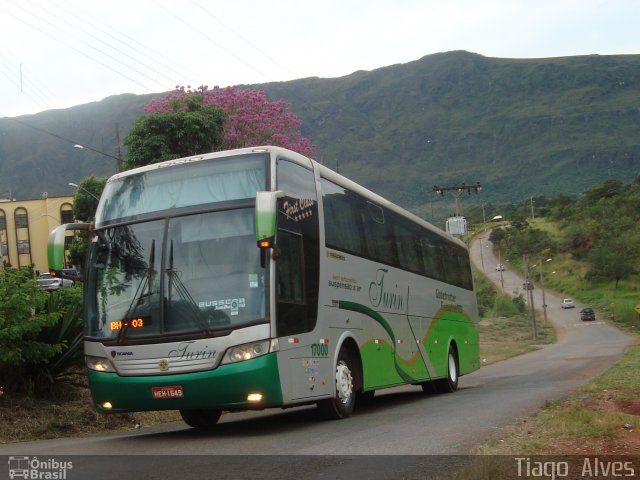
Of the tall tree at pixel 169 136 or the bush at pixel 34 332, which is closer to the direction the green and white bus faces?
the bush

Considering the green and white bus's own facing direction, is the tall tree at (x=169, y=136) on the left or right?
on its right

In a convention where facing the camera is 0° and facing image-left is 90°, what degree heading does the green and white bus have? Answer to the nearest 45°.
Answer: approximately 45°

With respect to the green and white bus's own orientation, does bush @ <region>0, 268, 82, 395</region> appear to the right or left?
on its right

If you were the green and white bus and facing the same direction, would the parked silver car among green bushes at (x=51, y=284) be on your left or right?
on your right

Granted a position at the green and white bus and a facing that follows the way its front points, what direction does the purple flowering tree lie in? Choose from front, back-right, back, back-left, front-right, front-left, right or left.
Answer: back-right
